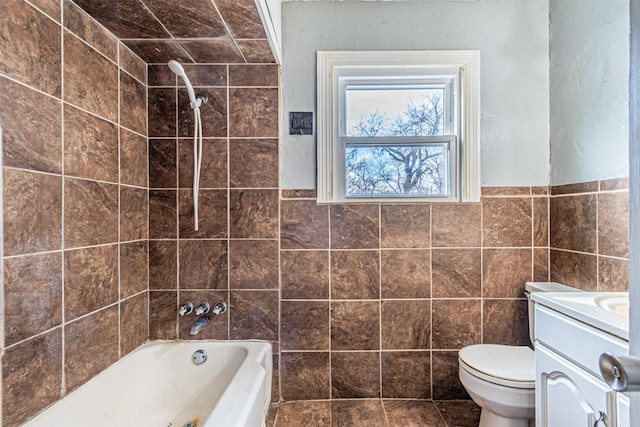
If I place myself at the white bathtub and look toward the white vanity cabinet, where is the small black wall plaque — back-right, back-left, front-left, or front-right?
front-left

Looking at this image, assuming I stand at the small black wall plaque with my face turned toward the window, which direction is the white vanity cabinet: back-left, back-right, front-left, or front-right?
front-right

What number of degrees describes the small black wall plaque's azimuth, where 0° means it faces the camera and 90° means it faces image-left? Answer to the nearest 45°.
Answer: approximately 0°

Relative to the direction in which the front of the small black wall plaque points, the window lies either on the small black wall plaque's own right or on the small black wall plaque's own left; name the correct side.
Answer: on the small black wall plaque's own left

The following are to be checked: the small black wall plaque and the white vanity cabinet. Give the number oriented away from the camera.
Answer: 0

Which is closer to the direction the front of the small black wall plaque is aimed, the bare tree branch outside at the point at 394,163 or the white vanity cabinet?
the white vanity cabinet

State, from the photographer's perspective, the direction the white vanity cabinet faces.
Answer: facing the viewer and to the left of the viewer
